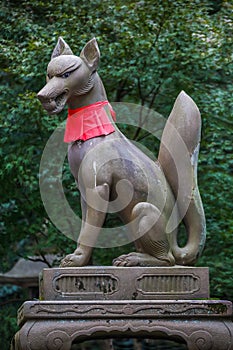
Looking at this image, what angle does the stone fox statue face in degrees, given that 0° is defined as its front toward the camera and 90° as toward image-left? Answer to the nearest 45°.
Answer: approximately 90°
